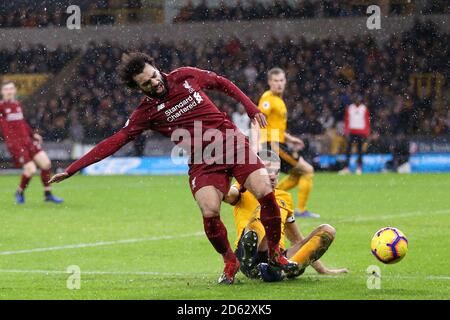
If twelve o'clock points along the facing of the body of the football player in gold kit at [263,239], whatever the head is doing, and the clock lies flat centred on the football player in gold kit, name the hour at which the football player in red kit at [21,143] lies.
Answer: The football player in red kit is roughly at 5 o'clock from the football player in gold kit.

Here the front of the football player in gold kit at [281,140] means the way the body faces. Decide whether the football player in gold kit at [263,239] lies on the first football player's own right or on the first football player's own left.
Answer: on the first football player's own right

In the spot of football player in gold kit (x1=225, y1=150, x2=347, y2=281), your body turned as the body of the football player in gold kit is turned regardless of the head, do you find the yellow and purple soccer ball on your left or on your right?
on your left

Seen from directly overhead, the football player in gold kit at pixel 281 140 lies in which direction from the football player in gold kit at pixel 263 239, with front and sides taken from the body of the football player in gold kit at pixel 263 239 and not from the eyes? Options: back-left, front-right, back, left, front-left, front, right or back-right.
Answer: back
